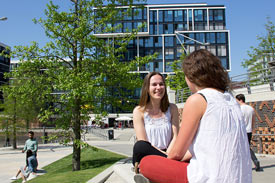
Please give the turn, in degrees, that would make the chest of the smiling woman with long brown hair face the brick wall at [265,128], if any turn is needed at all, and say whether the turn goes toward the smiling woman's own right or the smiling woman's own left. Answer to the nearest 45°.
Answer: approximately 135° to the smiling woman's own left

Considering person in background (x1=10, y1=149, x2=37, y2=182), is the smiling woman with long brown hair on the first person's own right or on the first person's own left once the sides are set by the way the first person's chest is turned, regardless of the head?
on the first person's own left

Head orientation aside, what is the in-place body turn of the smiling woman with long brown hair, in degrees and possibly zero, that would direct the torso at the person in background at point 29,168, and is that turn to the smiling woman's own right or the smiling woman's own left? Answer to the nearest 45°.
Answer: approximately 135° to the smiling woman's own right

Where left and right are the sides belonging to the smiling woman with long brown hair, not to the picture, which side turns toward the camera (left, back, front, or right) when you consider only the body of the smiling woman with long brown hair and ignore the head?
front

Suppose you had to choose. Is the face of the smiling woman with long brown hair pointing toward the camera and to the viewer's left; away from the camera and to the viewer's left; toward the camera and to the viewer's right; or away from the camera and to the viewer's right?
toward the camera and to the viewer's right
